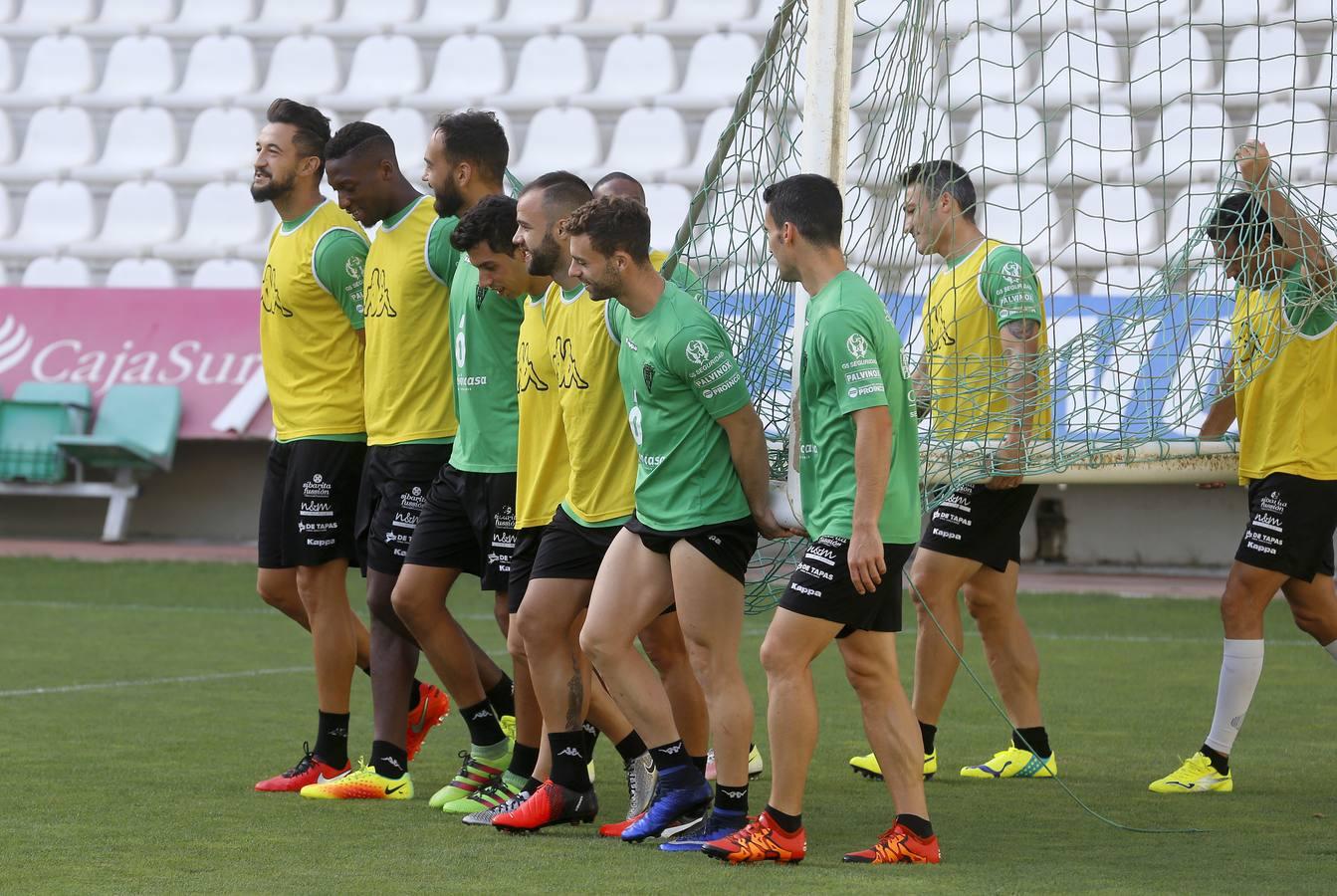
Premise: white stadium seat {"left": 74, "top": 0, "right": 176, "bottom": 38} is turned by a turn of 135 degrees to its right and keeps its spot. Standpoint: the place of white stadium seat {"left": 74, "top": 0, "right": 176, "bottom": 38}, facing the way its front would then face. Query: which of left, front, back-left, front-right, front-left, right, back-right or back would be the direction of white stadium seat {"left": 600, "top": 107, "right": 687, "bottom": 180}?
back-right

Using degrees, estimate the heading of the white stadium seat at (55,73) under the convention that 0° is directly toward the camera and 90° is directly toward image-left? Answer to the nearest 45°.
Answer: approximately 45°

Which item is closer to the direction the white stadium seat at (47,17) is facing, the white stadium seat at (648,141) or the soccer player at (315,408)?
the soccer player

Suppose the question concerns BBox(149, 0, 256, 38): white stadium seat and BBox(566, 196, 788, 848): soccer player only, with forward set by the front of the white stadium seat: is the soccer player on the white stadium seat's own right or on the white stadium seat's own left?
on the white stadium seat's own left

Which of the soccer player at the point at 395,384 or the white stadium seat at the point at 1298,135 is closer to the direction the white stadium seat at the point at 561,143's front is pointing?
the soccer player

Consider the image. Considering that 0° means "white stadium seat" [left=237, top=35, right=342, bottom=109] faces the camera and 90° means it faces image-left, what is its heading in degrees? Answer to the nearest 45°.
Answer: approximately 45°

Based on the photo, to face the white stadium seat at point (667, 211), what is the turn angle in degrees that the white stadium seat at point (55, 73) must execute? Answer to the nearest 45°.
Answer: approximately 90° to its left

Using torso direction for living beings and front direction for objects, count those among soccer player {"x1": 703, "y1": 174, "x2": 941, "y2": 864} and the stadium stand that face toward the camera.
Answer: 1

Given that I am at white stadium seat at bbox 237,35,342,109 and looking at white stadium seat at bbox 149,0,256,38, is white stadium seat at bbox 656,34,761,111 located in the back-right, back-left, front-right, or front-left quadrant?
back-right

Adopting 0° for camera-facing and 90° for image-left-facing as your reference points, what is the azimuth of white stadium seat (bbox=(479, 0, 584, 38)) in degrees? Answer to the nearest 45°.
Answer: approximately 45°

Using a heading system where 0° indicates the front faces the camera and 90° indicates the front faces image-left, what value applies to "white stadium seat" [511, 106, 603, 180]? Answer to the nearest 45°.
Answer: approximately 45°
